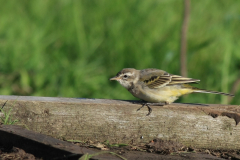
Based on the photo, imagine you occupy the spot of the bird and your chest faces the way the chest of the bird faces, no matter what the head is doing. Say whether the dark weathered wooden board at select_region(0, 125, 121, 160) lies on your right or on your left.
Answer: on your left

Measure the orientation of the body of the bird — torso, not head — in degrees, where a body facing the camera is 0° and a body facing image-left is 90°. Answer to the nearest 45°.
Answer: approximately 90°
